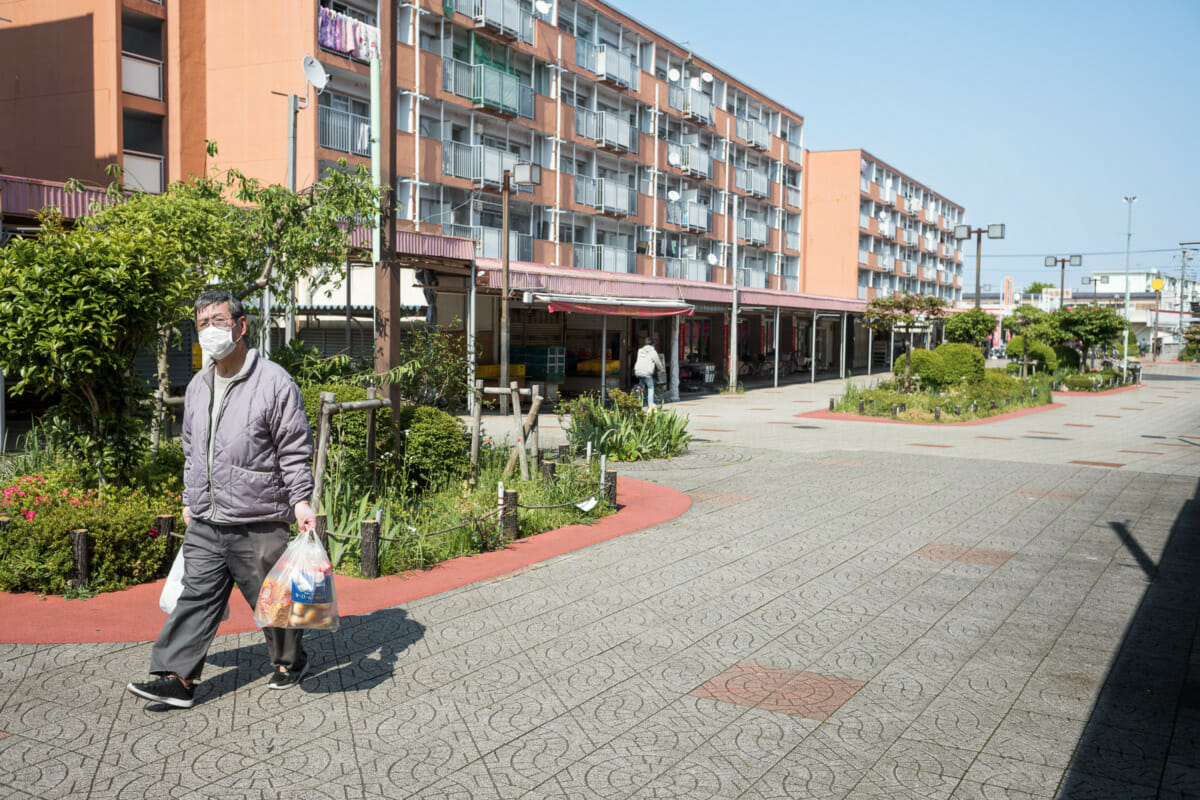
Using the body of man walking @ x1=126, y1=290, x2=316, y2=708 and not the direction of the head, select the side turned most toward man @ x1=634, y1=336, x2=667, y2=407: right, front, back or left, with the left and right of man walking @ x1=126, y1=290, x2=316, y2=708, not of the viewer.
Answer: back

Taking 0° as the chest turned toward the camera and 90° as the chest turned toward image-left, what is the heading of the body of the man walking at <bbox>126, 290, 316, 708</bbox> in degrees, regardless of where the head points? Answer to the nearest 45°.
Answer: approximately 45°

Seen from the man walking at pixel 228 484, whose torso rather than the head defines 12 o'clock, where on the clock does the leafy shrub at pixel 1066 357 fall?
The leafy shrub is roughly at 6 o'clock from the man walking.

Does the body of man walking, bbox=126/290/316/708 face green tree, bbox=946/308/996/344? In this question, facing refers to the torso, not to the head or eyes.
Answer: no

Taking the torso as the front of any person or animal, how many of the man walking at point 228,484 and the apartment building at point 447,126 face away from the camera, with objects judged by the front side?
0

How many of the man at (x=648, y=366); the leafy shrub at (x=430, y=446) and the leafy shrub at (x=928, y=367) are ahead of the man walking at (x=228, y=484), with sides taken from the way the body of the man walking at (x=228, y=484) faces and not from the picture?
0

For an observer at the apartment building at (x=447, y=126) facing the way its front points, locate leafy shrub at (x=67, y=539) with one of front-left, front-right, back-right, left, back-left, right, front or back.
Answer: front-right

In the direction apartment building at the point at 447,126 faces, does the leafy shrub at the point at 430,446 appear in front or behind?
in front

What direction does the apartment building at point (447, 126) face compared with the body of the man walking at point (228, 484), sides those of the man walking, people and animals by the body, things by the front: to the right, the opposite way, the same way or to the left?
to the left

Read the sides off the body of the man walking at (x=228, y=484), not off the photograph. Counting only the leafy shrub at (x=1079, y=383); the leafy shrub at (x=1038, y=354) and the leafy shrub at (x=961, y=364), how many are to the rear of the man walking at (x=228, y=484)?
3

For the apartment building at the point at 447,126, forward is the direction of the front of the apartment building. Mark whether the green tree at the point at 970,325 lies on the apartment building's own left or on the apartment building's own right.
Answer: on the apartment building's own left

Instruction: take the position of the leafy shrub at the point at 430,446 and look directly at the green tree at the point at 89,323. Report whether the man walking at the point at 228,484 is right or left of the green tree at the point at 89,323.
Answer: left

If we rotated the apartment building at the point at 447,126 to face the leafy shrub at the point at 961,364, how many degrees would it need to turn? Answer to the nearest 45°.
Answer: approximately 45° to its left

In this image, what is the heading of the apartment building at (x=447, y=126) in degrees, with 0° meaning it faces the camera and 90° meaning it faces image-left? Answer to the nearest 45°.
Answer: approximately 315°

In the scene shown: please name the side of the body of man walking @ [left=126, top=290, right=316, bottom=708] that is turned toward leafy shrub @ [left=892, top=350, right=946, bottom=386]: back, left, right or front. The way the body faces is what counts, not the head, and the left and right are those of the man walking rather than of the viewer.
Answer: back
